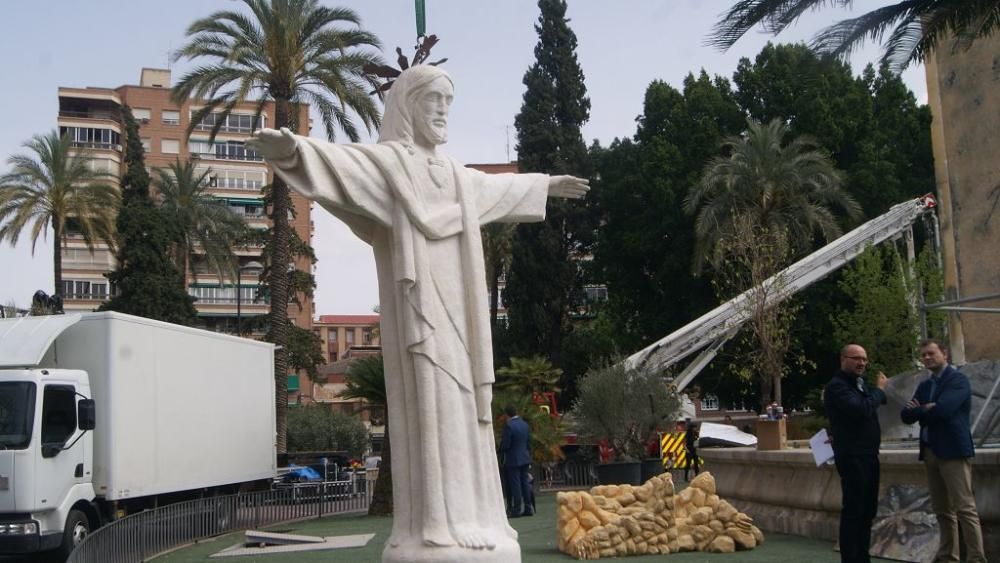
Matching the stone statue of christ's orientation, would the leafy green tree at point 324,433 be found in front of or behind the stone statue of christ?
behind

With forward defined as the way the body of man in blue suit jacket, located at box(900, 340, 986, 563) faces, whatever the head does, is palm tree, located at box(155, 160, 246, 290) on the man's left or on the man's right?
on the man's right

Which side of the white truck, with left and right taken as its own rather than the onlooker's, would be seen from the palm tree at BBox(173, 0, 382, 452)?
back

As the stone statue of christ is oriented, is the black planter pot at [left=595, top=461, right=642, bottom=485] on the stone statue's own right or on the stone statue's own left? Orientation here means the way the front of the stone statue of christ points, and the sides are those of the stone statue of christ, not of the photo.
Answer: on the stone statue's own left

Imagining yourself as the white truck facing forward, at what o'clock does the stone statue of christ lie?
The stone statue of christ is roughly at 10 o'clock from the white truck.

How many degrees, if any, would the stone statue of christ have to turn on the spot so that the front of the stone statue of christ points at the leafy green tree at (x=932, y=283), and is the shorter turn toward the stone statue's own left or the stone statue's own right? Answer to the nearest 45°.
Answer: approximately 90° to the stone statue's own left

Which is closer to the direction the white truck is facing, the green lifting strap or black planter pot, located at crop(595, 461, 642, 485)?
the green lifting strap

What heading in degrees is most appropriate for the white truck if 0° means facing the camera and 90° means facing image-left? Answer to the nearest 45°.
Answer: approximately 45°

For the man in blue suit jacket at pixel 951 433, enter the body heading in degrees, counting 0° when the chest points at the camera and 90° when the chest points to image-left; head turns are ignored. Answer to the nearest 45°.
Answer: approximately 45°
